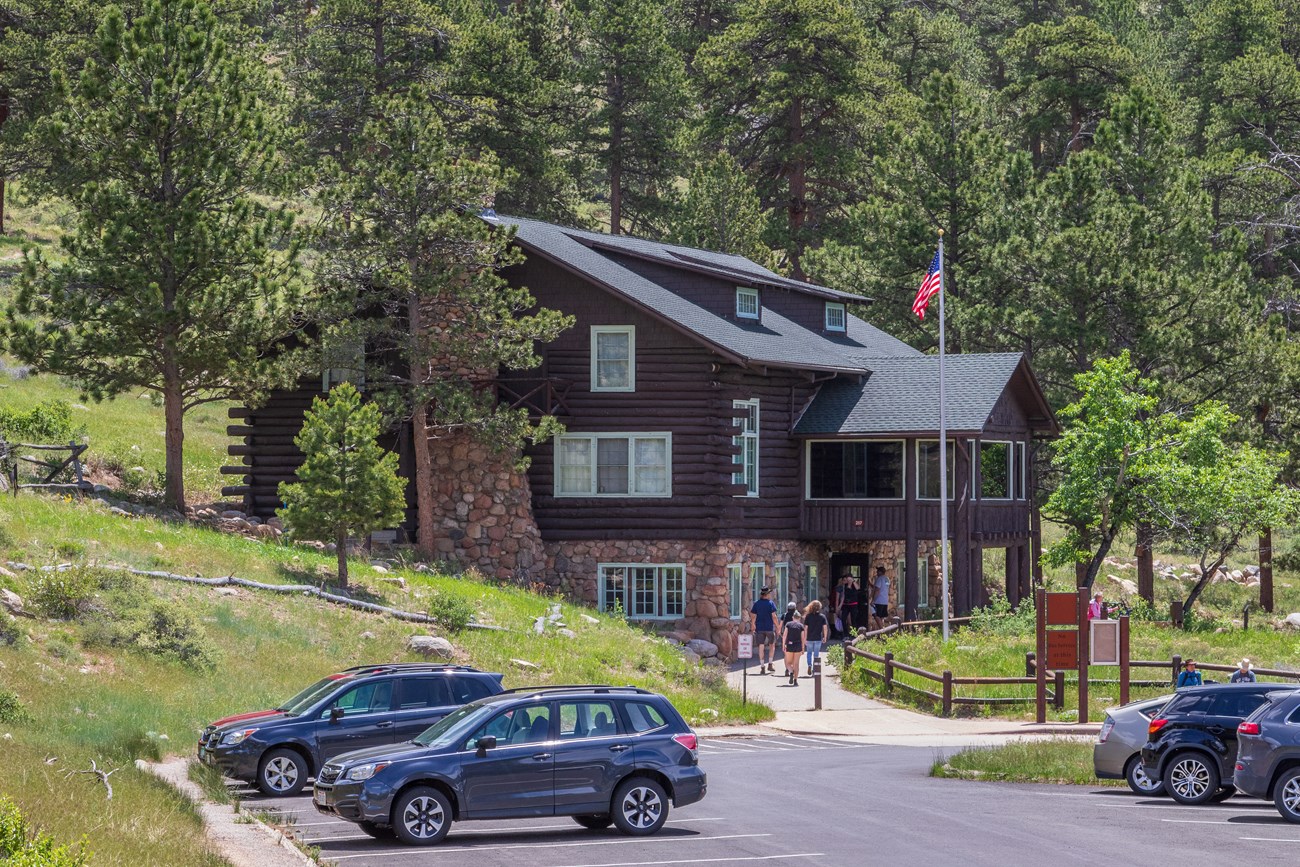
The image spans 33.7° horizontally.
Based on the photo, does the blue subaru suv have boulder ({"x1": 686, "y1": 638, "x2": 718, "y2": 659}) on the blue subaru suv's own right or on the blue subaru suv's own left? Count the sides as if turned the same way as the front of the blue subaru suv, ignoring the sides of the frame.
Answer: on the blue subaru suv's own right

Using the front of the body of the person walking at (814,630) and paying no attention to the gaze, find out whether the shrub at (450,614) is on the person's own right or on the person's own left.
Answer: on the person's own left

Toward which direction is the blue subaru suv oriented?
to the viewer's left

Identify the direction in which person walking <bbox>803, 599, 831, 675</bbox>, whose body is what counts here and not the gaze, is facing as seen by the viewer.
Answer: away from the camera

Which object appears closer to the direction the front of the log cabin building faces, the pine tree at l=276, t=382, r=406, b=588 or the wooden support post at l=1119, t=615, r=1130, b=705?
the wooden support post

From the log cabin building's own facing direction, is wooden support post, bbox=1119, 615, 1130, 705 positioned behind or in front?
in front

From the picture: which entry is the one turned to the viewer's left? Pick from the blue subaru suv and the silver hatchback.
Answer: the blue subaru suv

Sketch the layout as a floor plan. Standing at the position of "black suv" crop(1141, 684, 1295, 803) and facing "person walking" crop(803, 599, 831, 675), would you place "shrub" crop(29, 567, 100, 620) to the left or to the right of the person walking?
left
